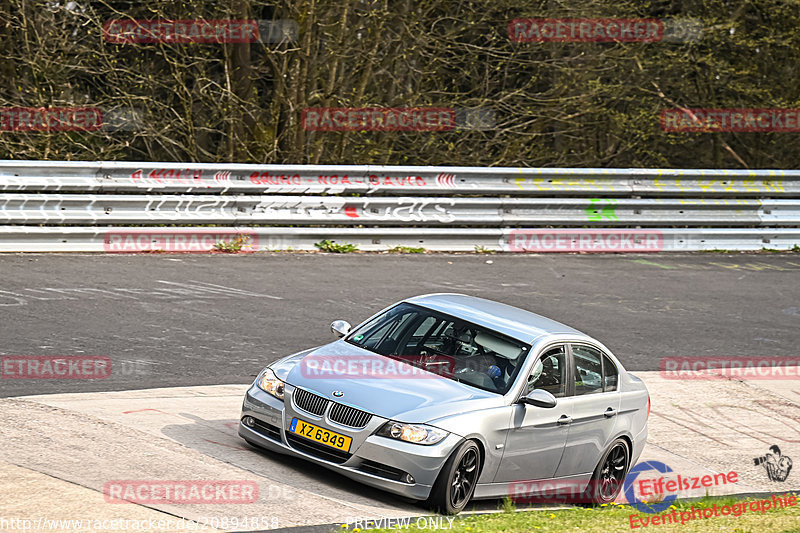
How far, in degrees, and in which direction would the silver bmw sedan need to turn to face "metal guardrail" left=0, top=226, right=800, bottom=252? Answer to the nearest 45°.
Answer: approximately 135° to its right

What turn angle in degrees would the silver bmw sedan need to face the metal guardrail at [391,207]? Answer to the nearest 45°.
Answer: approximately 135° to its right

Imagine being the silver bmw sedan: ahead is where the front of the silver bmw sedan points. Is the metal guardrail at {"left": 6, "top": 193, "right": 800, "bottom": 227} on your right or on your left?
on your right

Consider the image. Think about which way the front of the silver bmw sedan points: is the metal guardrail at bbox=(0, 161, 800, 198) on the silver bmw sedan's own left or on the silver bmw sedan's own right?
on the silver bmw sedan's own right

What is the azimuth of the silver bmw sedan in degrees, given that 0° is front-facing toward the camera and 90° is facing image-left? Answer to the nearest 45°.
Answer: approximately 45°
